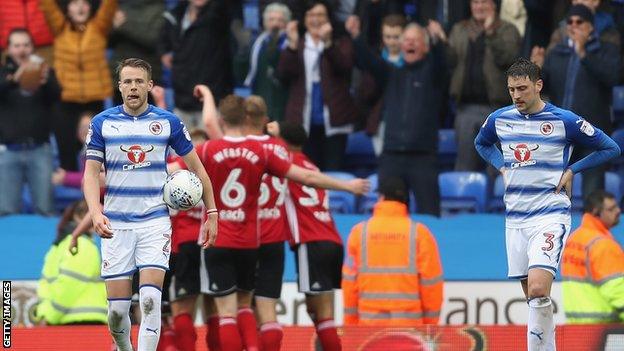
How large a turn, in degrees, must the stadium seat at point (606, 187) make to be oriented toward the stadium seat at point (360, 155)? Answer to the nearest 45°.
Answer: approximately 90° to its right

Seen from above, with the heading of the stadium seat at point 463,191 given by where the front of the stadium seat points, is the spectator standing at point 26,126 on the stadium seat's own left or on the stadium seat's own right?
on the stadium seat's own right

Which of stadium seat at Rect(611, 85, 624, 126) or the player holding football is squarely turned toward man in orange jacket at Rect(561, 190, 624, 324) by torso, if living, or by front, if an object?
the stadium seat

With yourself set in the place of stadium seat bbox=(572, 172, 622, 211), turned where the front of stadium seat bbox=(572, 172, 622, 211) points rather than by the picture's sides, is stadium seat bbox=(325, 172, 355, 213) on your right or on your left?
on your right

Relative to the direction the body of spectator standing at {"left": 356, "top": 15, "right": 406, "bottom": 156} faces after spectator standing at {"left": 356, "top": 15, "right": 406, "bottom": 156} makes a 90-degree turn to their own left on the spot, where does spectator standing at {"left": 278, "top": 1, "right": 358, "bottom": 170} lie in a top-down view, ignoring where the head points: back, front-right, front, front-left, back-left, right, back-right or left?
back
